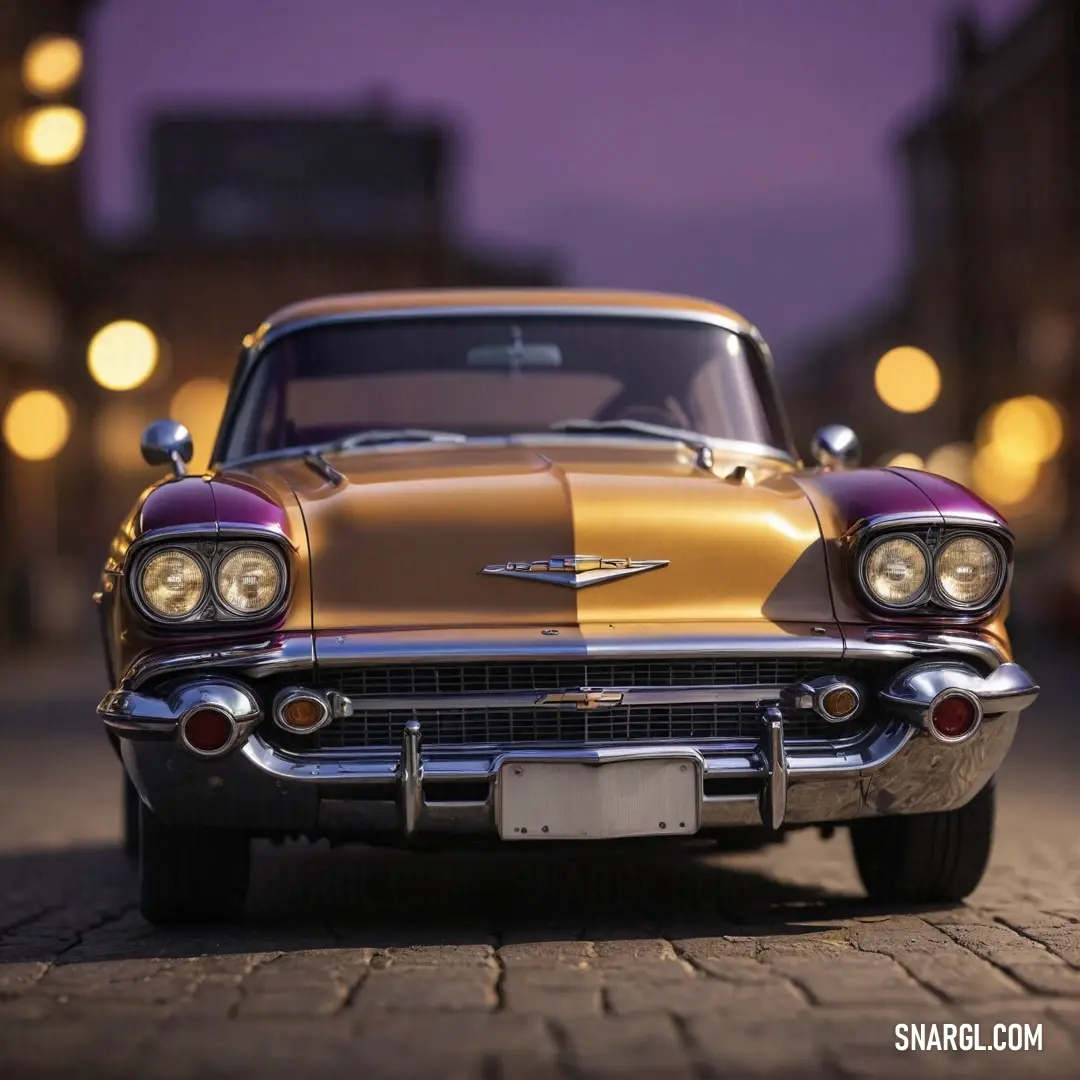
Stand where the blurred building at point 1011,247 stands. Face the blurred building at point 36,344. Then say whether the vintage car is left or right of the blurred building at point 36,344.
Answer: left

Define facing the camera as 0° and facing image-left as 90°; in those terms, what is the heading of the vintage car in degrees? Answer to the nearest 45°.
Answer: approximately 0°

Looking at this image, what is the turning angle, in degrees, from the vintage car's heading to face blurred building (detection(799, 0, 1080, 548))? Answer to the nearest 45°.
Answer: approximately 180°

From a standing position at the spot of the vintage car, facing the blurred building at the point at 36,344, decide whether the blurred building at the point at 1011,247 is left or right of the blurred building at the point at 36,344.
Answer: right

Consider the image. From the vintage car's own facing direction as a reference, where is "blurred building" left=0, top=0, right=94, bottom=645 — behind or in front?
behind
